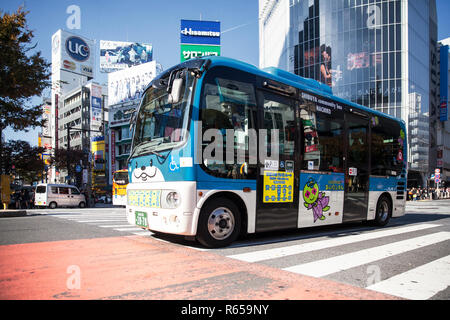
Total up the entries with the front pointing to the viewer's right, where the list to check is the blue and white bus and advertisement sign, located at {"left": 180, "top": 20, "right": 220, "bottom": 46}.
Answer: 0

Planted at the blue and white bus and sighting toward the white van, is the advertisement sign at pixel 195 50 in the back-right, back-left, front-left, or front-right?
front-right

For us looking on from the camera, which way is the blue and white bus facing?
facing the viewer and to the left of the viewer

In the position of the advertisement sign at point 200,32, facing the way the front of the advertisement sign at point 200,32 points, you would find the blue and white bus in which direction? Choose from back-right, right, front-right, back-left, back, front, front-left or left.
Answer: front

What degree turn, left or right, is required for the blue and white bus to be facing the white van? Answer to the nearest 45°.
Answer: approximately 90° to its right

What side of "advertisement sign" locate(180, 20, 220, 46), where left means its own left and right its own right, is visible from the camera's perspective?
front

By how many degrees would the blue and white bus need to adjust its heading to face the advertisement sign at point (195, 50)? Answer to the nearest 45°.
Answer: approximately 135° to its right

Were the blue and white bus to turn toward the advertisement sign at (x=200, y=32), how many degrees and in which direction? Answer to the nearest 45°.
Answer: approximately 135° to its right
